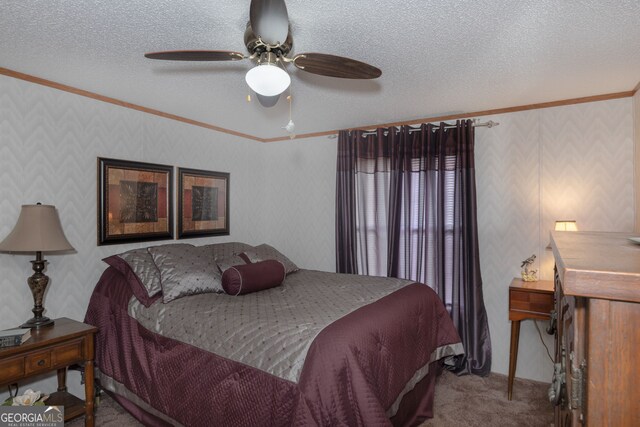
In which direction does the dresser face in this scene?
to the viewer's left

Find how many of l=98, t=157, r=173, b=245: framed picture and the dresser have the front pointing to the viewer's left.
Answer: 1

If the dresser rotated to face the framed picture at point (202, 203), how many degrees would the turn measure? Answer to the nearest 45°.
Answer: approximately 45° to its right

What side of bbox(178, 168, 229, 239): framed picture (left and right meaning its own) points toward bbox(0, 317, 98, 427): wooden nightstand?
right

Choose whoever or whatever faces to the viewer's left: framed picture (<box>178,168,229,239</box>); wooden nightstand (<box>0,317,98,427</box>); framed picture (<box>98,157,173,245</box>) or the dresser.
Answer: the dresser

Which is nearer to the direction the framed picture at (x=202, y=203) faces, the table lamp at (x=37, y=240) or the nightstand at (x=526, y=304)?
the nightstand

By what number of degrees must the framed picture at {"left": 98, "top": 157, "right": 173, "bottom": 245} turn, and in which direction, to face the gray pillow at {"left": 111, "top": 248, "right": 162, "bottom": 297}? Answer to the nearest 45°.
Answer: approximately 45° to its right

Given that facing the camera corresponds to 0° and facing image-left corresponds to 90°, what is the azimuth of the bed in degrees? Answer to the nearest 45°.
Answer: approximately 315°
